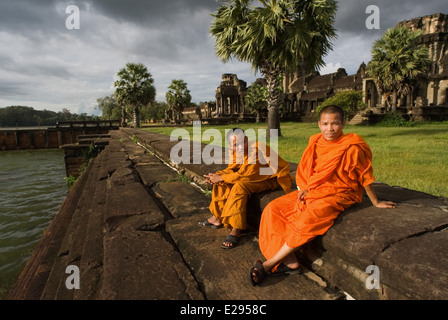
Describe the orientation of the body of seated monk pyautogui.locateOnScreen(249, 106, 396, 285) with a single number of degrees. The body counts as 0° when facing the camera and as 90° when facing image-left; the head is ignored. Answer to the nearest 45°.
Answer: approximately 45°

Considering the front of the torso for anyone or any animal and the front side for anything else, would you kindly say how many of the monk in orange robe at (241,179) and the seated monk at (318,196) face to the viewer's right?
0

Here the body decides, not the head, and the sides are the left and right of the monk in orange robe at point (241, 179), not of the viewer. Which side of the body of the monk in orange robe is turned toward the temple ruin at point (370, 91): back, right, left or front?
back

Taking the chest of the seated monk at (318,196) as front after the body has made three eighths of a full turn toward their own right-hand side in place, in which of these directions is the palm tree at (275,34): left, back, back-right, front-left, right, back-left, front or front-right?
front

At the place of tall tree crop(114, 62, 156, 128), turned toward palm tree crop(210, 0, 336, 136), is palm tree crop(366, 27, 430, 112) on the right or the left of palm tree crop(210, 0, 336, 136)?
left

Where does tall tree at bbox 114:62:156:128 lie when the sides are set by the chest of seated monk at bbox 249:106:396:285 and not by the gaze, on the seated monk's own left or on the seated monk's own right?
on the seated monk's own right

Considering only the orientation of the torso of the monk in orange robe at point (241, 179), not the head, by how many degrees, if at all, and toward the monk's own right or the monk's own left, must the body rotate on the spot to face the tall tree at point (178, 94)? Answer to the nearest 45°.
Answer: approximately 135° to the monk's own right

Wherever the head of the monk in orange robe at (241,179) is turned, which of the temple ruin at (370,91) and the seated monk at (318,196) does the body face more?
the seated monk

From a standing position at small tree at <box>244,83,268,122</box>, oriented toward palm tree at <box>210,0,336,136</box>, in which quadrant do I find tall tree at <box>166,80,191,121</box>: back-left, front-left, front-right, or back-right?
back-right

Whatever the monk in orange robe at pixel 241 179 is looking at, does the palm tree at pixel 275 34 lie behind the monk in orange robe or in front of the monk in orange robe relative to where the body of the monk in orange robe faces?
behind

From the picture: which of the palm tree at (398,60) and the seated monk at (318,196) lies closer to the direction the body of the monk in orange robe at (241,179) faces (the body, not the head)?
the seated monk
